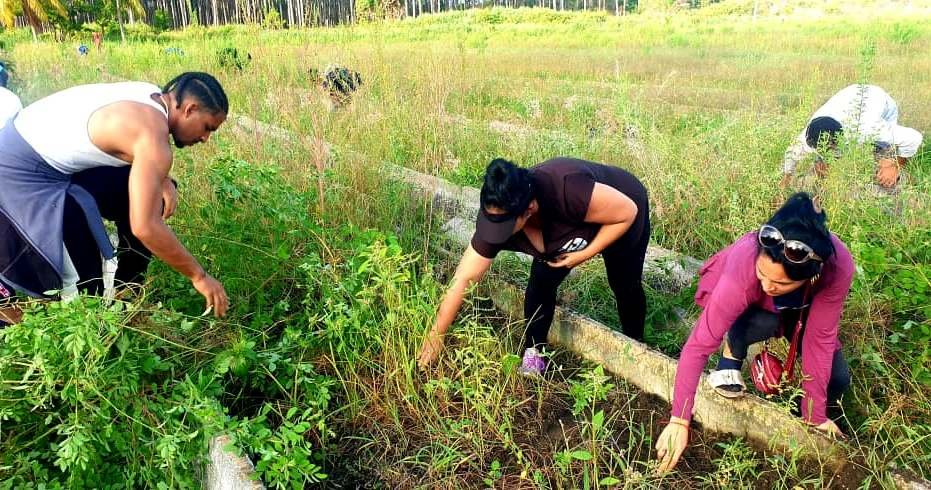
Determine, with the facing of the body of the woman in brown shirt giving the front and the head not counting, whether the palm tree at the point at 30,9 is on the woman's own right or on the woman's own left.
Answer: on the woman's own right

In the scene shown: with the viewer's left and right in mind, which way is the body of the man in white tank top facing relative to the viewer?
facing to the right of the viewer

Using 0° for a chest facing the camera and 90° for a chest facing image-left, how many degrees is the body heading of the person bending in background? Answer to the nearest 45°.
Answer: approximately 45°

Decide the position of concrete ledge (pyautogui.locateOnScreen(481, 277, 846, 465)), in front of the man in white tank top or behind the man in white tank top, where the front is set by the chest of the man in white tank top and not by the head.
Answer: in front

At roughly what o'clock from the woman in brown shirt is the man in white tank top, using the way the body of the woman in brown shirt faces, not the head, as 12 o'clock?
The man in white tank top is roughly at 1 o'clock from the woman in brown shirt.

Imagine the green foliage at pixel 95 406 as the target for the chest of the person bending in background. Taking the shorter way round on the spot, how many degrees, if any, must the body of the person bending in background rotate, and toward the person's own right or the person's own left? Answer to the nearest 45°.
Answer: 0° — they already face it

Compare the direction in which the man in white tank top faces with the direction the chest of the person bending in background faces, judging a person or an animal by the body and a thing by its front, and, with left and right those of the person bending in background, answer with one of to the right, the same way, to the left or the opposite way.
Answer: the opposite way

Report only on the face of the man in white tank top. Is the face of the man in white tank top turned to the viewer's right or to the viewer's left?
to the viewer's right

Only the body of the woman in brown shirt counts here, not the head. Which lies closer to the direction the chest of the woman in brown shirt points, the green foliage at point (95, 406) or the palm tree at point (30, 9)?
the green foliage
